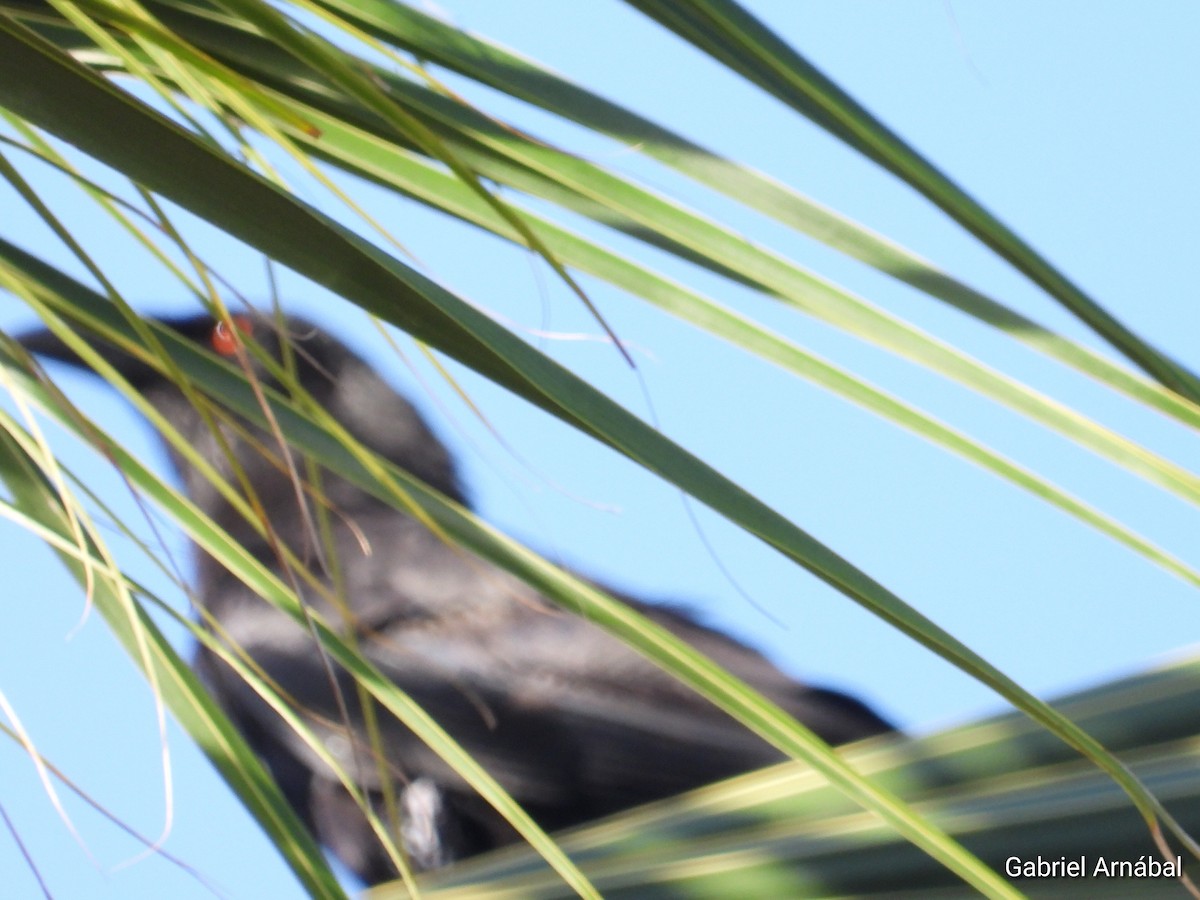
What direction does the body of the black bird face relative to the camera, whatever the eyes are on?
to the viewer's left
